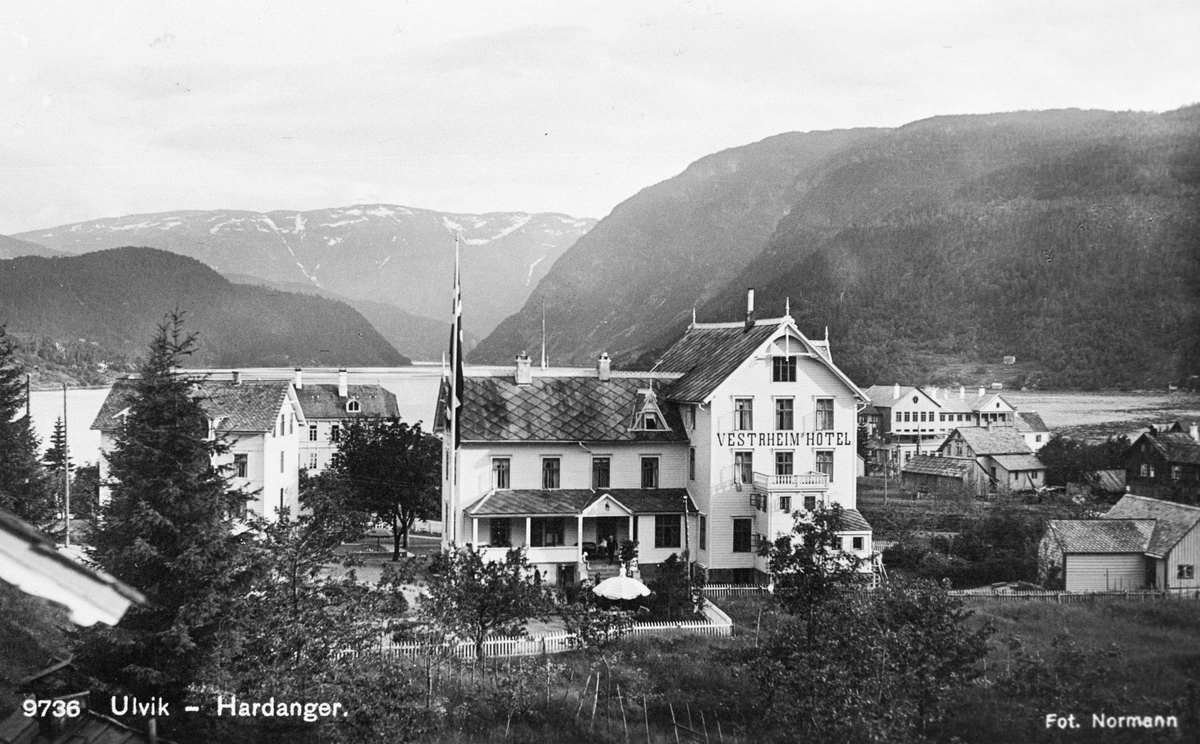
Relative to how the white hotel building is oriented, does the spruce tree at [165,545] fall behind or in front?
in front

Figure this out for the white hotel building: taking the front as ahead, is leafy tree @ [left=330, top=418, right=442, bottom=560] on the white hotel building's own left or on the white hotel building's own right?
on the white hotel building's own right

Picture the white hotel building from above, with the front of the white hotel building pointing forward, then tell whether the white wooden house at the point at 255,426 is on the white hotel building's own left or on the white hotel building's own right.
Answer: on the white hotel building's own right

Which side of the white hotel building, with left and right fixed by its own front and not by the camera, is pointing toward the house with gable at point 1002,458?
left

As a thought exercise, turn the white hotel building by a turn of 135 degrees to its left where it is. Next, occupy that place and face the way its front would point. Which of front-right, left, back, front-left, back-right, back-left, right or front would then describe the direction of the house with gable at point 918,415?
front

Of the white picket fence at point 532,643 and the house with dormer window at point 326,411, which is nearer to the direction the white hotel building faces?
the white picket fence

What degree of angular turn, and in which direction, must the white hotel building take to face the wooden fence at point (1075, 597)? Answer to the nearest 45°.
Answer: approximately 45° to its left

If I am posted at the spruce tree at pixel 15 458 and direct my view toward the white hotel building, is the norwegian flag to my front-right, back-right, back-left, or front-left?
front-right

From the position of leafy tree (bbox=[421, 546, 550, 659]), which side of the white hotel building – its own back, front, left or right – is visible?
front

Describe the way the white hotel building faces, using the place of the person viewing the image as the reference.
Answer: facing the viewer

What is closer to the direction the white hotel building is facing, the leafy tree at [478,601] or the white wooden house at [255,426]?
the leafy tree
